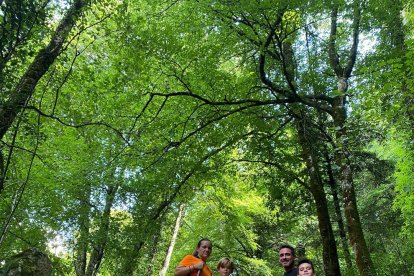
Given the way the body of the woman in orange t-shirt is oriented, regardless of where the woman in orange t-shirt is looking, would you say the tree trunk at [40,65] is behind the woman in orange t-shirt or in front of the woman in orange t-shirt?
behind

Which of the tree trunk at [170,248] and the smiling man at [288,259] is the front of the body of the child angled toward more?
the smiling man

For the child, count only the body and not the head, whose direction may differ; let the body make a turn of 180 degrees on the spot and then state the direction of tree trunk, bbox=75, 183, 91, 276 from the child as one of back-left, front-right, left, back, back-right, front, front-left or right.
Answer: front-left

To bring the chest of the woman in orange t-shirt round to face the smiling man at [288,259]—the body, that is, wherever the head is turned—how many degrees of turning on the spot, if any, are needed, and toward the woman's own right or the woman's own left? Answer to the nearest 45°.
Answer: approximately 45° to the woman's own left

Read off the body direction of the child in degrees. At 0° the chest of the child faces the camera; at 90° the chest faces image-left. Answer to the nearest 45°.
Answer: approximately 0°

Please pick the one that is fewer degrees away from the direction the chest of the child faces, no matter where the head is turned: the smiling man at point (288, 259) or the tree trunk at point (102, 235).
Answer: the smiling man

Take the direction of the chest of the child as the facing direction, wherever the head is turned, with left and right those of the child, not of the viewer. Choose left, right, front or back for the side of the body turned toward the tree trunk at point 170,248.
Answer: back

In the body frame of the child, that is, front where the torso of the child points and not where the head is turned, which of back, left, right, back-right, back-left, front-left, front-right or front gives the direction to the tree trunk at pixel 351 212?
back-left

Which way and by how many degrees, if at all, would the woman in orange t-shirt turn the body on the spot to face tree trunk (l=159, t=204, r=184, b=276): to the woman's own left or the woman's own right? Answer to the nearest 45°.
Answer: approximately 135° to the woman's own left

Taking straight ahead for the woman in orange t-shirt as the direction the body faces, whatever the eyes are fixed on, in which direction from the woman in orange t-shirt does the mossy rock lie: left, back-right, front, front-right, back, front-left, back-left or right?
back-right

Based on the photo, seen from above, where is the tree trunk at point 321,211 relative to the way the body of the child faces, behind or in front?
behind
